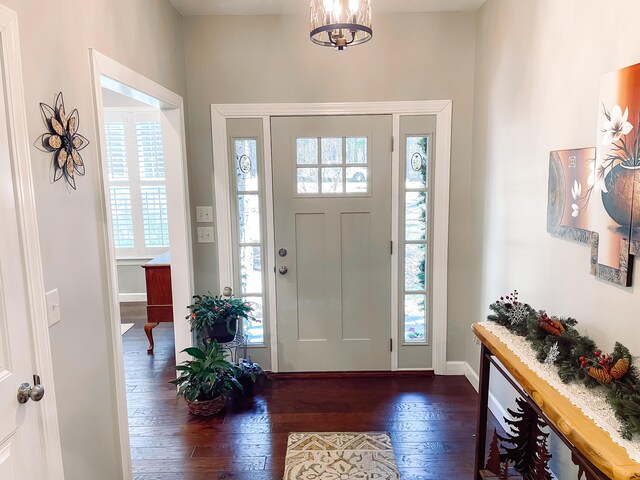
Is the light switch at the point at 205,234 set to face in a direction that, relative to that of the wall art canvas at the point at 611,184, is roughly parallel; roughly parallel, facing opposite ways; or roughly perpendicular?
roughly perpendicular

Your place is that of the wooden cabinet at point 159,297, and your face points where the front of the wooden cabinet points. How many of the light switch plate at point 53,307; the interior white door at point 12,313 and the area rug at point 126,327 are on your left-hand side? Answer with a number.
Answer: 2

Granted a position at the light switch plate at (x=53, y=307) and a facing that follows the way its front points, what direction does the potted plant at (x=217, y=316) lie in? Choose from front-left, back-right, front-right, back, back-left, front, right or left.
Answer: left

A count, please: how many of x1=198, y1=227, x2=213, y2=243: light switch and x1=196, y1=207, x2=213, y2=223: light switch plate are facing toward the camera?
2

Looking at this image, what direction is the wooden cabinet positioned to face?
to the viewer's left

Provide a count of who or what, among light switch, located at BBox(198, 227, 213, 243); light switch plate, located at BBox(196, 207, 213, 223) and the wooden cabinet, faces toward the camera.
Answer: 2

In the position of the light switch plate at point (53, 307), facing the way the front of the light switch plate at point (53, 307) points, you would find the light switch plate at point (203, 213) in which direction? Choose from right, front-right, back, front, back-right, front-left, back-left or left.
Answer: left

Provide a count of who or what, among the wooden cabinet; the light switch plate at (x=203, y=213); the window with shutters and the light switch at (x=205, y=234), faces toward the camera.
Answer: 3

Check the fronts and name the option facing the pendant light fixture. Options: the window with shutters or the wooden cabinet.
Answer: the window with shutters
